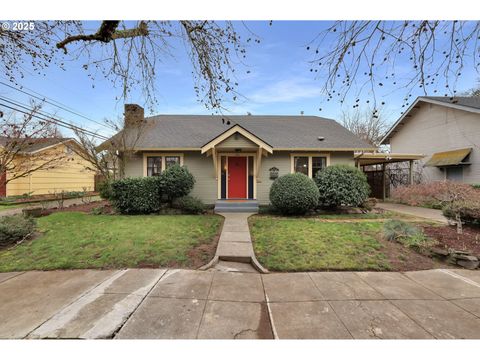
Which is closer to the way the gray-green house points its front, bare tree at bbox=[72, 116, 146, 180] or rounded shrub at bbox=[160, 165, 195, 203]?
the rounded shrub

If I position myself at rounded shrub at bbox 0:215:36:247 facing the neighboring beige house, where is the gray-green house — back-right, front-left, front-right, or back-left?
front-left

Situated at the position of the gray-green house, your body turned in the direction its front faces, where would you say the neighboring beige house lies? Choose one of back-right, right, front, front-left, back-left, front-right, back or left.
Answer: left

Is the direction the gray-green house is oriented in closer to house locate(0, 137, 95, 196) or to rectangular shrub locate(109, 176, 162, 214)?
the rectangular shrub

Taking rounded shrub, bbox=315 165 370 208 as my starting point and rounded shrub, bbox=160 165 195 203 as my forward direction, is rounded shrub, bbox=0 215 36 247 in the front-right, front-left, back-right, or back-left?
front-left

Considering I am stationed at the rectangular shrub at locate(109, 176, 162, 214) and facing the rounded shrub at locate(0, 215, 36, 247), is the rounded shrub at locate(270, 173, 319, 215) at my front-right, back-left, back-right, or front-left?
back-left

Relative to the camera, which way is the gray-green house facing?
toward the camera

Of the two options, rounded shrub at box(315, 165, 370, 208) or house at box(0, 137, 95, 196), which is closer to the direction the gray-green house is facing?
the rounded shrub

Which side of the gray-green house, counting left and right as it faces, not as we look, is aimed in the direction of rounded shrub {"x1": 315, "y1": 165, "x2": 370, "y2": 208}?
left

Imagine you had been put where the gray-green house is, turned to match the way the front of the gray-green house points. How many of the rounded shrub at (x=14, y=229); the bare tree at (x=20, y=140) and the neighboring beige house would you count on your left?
1

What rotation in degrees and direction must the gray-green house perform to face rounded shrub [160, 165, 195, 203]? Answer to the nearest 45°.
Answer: approximately 45° to its right
